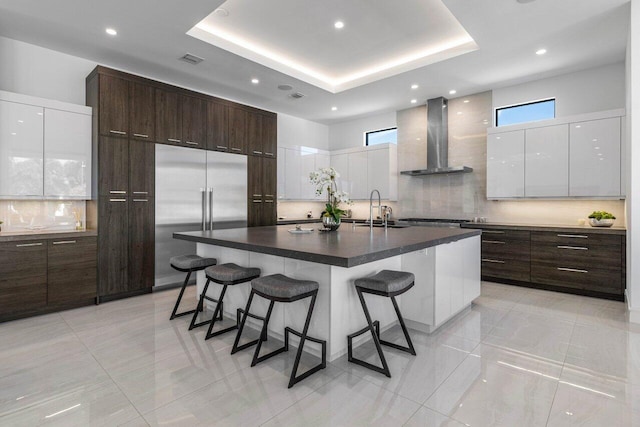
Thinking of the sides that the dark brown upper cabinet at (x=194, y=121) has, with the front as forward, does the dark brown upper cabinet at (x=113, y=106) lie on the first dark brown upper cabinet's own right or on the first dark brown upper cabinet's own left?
on the first dark brown upper cabinet's own right

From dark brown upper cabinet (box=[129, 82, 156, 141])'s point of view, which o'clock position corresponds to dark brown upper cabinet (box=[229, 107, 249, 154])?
dark brown upper cabinet (box=[229, 107, 249, 154]) is roughly at 10 o'clock from dark brown upper cabinet (box=[129, 82, 156, 141]).

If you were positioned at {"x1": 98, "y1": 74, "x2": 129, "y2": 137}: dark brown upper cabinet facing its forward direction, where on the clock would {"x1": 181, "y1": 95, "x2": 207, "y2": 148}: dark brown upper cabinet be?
{"x1": 181, "y1": 95, "x2": 207, "y2": 148}: dark brown upper cabinet is roughly at 10 o'clock from {"x1": 98, "y1": 74, "x2": 129, "y2": 137}: dark brown upper cabinet.

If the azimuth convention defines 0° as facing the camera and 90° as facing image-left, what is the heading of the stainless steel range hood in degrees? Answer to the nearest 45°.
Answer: approximately 45°

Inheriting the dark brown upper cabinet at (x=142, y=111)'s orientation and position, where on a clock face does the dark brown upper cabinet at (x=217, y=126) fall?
the dark brown upper cabinet at (x=217, y=126) is roughly at 10 o'clock from the dark brown upper cabinet at (x=142, y=111).
